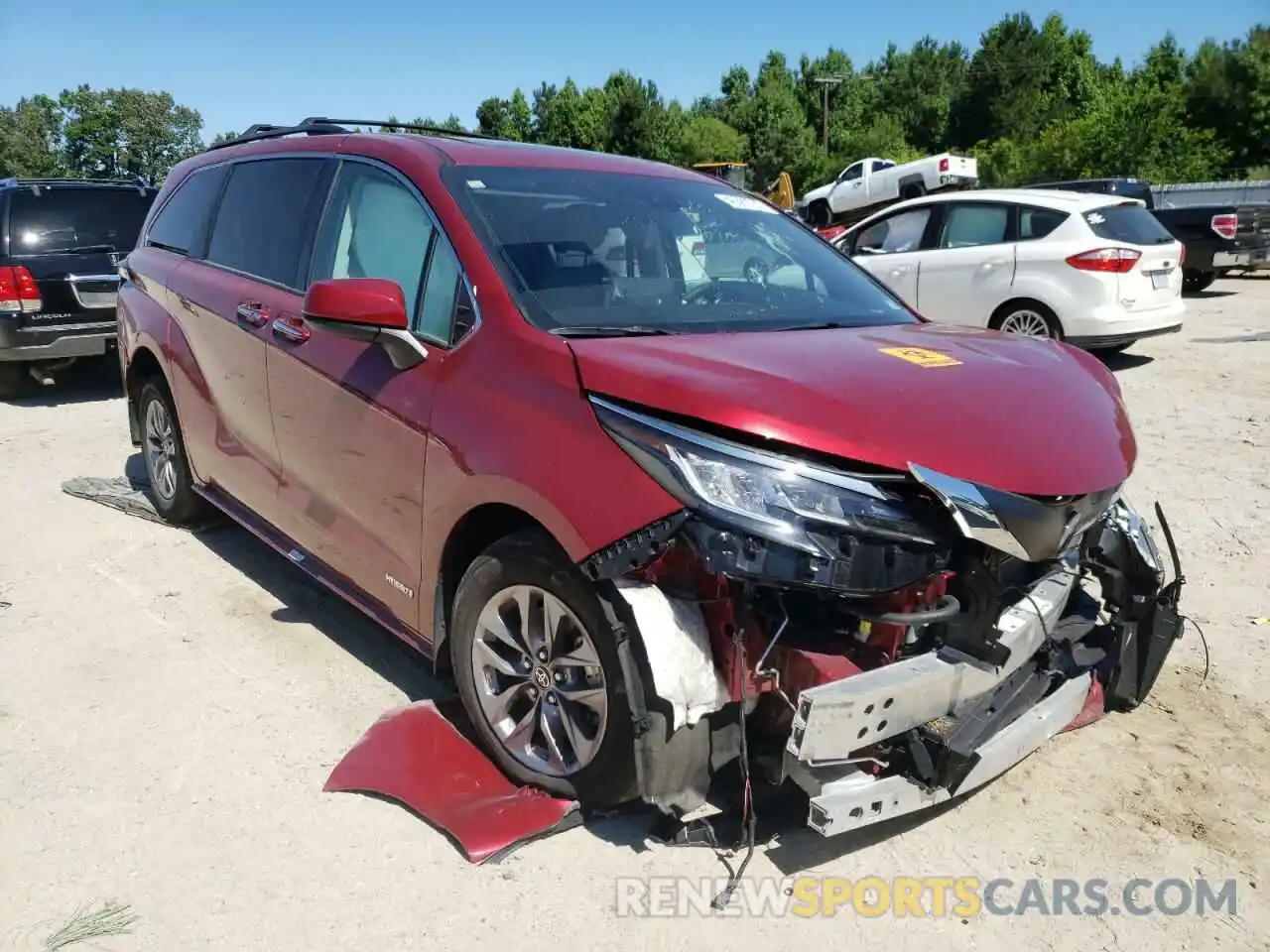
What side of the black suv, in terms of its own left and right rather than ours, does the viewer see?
back

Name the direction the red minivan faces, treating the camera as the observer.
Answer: facing the viewer and to the right of the viewer

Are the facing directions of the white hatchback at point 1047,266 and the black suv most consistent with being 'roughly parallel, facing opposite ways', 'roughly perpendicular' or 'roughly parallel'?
roughly parallel

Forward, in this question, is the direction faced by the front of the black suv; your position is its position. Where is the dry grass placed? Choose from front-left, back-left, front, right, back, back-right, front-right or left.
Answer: back

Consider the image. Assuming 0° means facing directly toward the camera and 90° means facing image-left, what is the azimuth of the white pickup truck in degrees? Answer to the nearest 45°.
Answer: approximately 135°

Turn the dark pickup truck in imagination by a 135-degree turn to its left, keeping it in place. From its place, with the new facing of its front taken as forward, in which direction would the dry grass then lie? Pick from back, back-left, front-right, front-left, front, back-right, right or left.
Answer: front

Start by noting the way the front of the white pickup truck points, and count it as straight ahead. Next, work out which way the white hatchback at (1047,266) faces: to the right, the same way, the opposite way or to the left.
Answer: the same way

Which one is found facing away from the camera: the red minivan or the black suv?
the black suv

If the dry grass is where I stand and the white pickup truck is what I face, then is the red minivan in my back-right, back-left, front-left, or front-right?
front-right

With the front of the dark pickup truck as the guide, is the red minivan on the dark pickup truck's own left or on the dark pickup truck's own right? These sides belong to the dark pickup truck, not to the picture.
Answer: on the dark pickup truck's own left

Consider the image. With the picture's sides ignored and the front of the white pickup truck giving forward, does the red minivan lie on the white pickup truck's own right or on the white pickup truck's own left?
on the white pickup truck's own left

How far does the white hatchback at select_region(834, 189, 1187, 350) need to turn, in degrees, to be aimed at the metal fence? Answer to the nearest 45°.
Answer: approximately 45° to its right

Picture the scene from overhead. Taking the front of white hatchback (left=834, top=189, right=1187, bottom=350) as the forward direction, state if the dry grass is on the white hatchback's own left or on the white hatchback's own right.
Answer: on the white hatchback's own left

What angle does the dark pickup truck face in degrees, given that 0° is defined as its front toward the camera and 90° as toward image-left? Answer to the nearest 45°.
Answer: approximately 135°

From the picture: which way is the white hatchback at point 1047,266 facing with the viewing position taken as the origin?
facing away from the viewer and to the left of the viewer

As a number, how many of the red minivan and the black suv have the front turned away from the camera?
1
